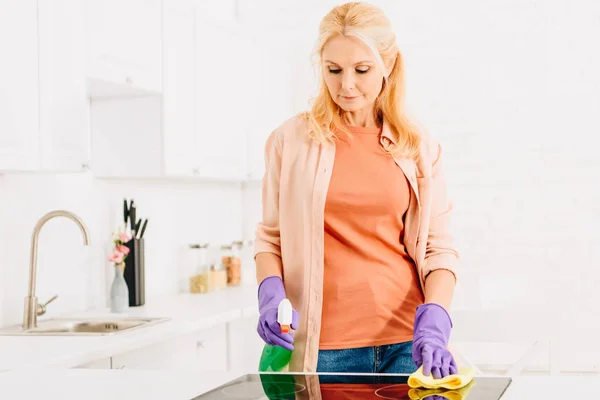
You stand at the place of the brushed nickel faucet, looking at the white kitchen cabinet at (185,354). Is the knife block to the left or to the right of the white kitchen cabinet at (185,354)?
left

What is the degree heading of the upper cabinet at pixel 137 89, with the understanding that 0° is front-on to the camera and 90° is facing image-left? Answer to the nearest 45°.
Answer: approximately 315°
